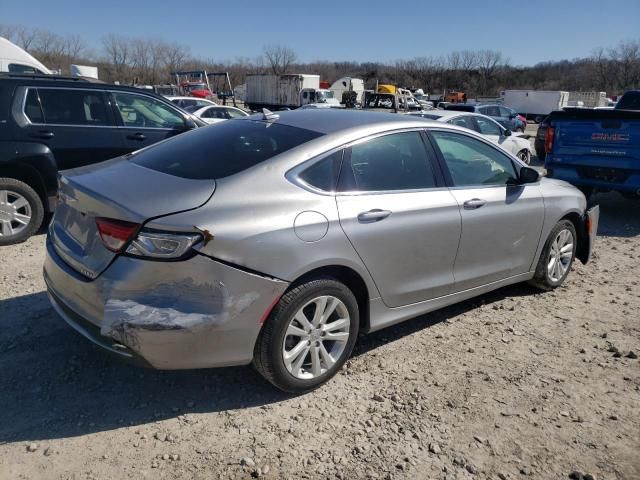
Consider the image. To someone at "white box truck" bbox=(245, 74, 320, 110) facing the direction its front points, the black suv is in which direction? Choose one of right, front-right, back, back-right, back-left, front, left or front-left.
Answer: right

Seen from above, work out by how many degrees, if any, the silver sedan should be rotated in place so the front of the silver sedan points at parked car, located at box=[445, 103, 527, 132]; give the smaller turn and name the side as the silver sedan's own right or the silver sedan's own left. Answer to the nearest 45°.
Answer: approximately 45° to the silver sedan's own left

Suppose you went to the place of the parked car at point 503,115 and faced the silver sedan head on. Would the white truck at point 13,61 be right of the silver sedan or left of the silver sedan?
right

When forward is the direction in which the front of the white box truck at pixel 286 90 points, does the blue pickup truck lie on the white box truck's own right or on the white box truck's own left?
on the white box truck's own right

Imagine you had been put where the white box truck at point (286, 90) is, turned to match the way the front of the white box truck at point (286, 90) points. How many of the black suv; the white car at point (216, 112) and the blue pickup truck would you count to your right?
3

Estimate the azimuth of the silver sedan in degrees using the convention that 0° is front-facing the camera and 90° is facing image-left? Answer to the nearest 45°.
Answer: approximately 225°

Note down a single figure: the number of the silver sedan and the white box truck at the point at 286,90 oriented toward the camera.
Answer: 0

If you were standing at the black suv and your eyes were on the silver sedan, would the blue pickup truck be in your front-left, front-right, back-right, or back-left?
front-left

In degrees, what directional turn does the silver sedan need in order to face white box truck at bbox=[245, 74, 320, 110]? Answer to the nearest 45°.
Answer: approximately 45° to its left

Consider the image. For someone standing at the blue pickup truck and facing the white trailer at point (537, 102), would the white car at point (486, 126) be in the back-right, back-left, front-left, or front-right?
front-left

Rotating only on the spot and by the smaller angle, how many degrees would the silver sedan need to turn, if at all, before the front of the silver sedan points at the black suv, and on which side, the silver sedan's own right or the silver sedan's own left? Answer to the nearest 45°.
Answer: approximately 90° to the silver sedan's own left

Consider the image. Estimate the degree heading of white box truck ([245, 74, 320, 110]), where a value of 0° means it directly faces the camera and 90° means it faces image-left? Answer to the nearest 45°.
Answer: approximately 270°
